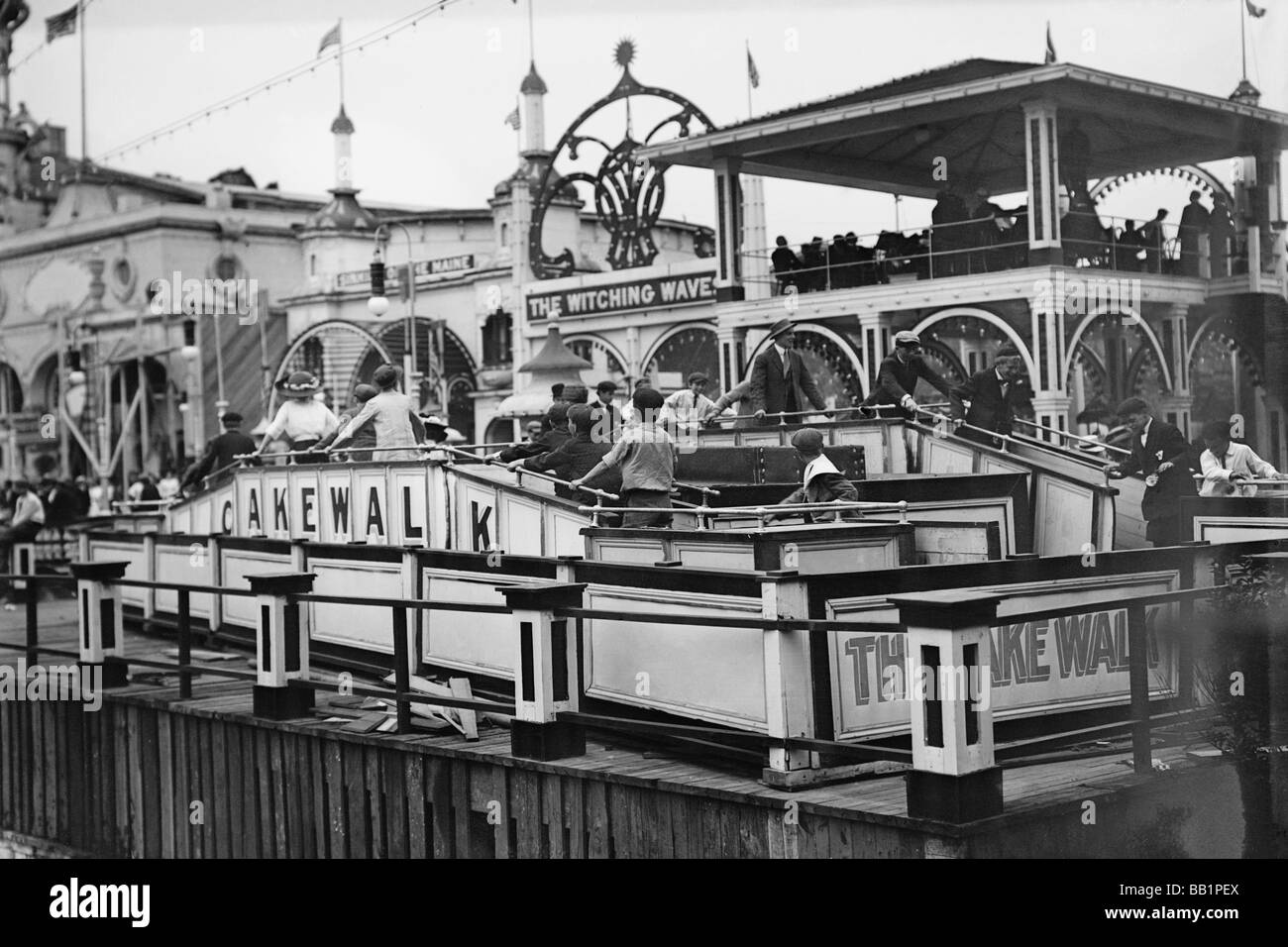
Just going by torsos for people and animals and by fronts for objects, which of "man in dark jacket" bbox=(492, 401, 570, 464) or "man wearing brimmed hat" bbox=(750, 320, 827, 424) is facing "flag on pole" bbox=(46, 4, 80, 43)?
the man in dark jacket

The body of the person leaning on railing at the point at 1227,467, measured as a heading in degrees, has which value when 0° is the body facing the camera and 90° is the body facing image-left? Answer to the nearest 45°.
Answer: approximately 0°

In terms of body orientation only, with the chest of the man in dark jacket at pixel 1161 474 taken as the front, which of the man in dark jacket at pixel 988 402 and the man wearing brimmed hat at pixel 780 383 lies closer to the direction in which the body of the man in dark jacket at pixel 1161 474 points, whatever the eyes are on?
the man wearing brimmed hat

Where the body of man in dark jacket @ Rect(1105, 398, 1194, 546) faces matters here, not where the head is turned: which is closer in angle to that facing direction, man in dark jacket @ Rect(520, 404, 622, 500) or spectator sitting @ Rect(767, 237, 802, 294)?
the man in dark jacket

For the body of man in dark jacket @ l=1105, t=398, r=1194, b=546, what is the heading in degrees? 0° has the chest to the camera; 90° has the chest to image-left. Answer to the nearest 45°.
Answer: approximately 45°

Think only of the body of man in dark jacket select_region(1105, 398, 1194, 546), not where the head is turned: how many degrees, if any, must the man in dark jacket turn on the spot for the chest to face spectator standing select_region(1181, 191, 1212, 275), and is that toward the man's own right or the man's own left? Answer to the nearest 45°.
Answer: approximately 135° to the man's own right

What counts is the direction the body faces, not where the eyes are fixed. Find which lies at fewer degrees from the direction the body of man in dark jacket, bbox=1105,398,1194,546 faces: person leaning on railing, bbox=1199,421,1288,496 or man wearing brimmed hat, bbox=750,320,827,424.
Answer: the man wearing brimmed hat

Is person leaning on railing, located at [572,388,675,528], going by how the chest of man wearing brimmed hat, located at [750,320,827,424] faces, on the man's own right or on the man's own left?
on the man's own right

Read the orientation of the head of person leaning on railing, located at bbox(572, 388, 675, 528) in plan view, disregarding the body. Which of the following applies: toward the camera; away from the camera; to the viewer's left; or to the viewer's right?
away from the camera

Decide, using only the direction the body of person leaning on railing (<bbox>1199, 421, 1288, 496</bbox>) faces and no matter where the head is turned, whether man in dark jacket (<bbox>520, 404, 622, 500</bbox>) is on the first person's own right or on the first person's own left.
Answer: on the first person's own right
